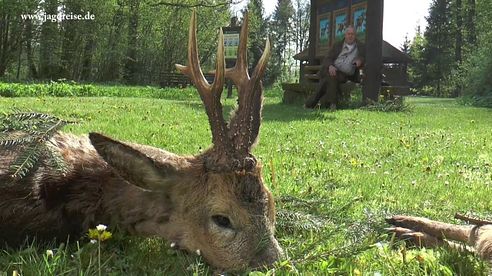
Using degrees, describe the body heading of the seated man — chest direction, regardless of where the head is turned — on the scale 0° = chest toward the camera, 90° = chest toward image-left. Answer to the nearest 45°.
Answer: approximately 45°

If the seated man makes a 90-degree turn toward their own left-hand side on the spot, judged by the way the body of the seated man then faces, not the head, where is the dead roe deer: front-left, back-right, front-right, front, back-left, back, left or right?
front-right

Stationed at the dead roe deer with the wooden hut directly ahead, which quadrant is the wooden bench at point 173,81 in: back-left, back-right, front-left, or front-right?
front-left

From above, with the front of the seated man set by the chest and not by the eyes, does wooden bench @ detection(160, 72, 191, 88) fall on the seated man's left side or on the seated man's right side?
on the seated man's right side
